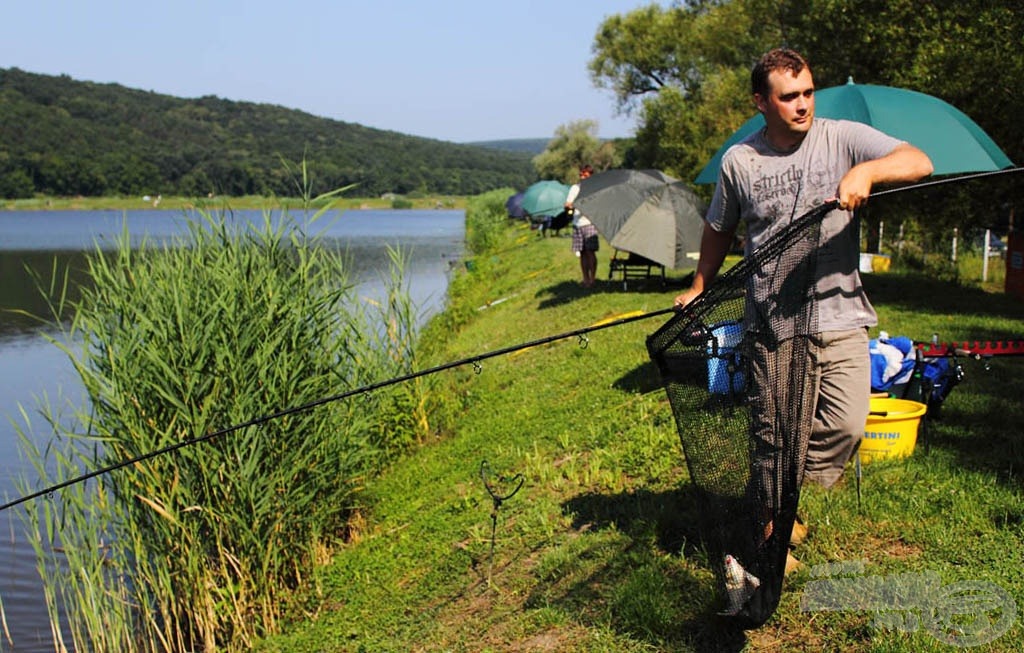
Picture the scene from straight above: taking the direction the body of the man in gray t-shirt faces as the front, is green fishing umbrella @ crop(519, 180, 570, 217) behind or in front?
behind

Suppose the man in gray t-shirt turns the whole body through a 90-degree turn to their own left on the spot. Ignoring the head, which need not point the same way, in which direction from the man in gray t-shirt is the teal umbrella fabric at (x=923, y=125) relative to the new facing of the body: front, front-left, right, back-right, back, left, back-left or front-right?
left

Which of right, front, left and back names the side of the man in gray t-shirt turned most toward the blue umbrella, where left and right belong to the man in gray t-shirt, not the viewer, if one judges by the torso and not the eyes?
back

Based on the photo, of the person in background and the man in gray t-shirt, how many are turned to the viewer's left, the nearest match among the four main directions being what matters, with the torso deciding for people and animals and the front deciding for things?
1

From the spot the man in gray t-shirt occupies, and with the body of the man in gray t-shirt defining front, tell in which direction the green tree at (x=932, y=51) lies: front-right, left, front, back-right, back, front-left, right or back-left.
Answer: back

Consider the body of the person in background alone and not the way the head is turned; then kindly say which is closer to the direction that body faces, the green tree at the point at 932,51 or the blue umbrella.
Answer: the blue umbrella
